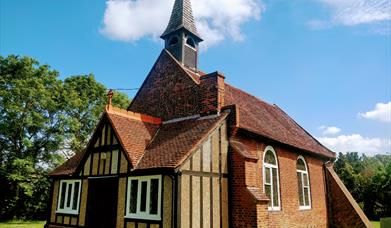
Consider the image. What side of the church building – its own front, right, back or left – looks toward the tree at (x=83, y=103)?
right

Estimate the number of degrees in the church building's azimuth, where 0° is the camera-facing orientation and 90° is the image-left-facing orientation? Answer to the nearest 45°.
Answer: approximately 45°

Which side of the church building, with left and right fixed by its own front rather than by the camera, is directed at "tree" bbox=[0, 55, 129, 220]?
right
